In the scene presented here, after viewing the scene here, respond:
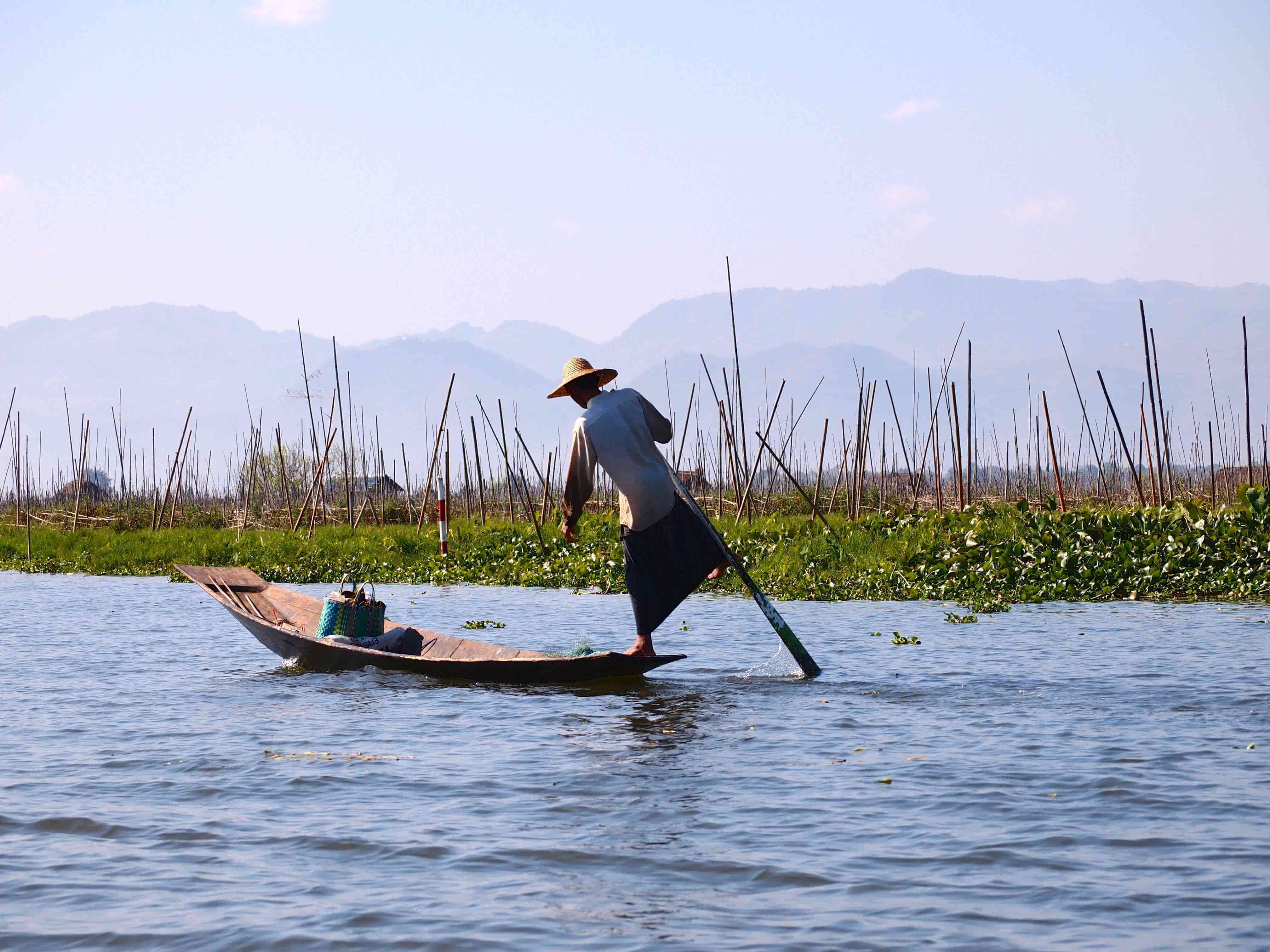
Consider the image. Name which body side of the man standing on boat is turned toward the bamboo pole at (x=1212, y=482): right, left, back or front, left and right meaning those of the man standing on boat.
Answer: right

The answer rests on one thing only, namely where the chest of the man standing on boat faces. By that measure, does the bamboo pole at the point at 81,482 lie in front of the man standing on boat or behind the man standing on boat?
in front

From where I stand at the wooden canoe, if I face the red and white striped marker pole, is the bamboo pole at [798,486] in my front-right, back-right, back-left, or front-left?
front-right

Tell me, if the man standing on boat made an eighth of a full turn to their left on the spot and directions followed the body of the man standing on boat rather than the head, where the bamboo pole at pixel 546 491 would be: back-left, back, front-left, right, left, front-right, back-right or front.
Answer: right

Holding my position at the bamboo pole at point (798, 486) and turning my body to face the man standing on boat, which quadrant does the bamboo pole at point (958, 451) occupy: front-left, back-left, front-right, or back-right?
back-left

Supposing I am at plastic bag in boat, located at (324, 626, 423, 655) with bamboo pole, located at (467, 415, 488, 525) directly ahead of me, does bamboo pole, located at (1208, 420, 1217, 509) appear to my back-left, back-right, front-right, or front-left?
front-right

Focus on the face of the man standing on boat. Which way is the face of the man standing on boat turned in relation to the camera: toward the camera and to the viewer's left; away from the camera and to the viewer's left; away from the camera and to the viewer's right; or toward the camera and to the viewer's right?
away from the camera and to the viewer's left

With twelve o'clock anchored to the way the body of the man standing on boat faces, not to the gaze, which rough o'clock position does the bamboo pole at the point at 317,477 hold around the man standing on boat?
The bamboo pole is roughly at 1 o'clock from the man standing on boat.

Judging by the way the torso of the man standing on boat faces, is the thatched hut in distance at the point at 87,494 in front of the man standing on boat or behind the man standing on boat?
in front

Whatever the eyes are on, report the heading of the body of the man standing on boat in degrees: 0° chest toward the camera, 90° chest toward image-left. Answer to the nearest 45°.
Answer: approximately 135°

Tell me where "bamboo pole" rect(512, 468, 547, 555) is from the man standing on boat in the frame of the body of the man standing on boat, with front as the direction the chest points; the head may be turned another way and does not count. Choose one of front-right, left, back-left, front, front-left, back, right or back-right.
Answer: front-right

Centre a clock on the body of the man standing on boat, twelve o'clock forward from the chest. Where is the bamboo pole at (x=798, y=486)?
The bamboo pole is roughly at 2 o'clock from the man standing on boat.
